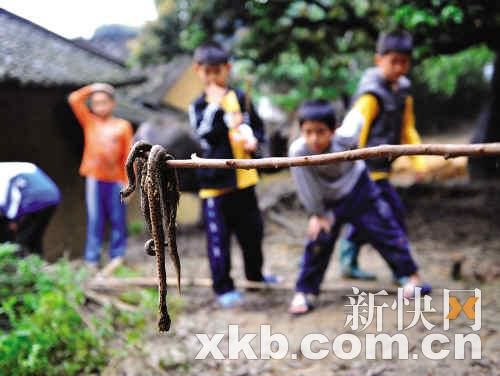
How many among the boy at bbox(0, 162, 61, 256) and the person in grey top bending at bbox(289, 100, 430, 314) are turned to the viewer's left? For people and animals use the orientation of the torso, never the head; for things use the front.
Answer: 1

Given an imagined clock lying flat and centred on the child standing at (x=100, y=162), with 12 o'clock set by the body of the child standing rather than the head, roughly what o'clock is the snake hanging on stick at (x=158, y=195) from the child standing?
The snake hanging on stick is roughly at 12 o'clock from the child standing.

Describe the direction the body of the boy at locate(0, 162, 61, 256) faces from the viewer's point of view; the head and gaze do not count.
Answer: to the viewer's left

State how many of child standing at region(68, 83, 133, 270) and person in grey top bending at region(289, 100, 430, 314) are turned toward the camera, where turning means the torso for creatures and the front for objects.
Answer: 2

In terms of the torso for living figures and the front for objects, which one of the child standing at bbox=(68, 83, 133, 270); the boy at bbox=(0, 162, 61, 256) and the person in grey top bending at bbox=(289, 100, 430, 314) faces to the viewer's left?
the boy

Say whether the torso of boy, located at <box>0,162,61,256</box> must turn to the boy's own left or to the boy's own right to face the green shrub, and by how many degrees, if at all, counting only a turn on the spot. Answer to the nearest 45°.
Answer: approximately 90° to the boy's own left

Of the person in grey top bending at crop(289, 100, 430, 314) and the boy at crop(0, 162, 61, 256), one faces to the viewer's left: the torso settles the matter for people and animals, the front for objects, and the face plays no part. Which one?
the boy

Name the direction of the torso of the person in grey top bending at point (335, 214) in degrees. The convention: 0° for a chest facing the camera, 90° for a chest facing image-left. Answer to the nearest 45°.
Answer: approximately 0°

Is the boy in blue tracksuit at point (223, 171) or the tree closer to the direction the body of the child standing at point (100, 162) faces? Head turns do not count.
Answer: the boy in blue tracksuit
